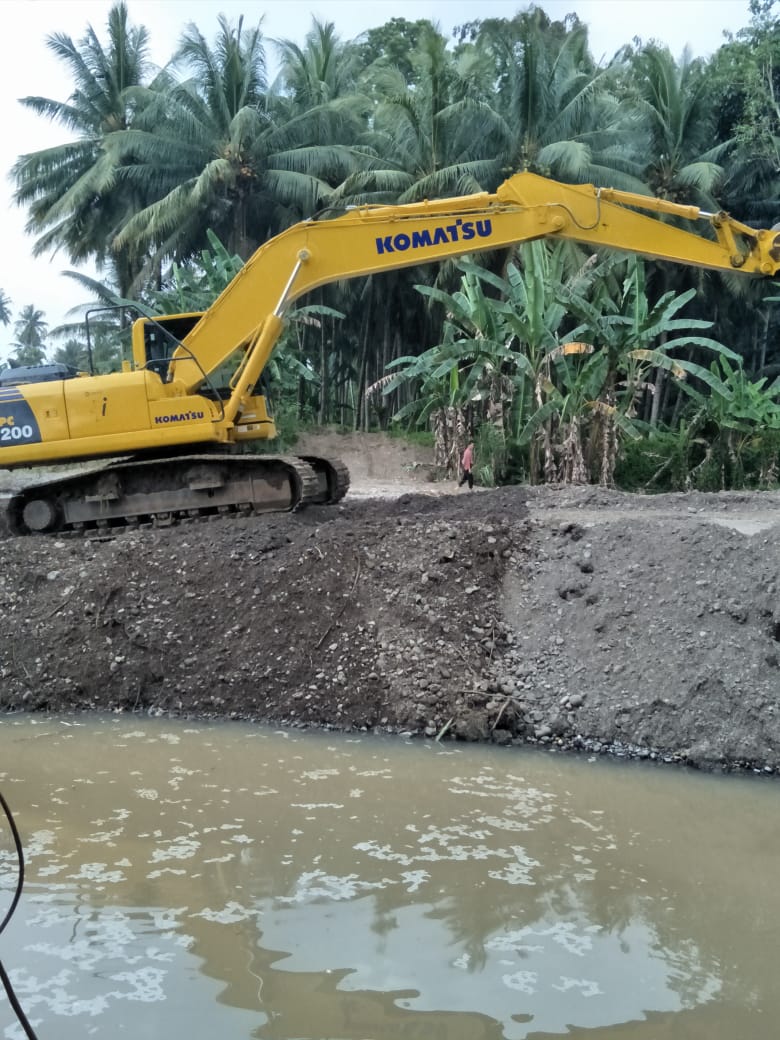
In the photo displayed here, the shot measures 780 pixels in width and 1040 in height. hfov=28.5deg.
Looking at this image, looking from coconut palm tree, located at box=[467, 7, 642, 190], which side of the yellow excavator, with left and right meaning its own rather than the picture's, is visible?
left

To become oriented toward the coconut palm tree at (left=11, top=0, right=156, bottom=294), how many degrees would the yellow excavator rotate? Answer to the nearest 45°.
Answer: approximately 90° to its left

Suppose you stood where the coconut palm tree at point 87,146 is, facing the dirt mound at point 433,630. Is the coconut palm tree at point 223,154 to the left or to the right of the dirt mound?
left

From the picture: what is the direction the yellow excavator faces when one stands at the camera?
facing to the right of the viewer

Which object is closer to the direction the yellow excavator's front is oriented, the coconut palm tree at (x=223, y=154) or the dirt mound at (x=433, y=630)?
the dirt mound

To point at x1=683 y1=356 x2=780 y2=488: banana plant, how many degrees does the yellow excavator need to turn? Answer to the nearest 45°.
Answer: approximately 45° to its left
